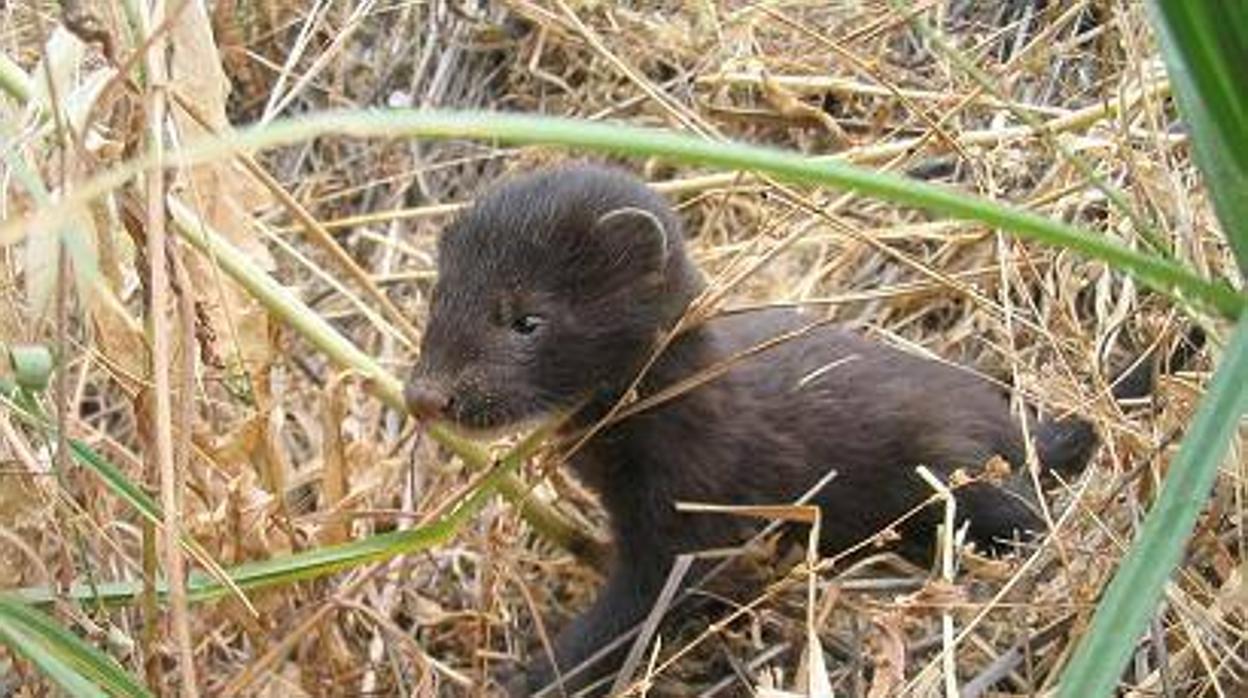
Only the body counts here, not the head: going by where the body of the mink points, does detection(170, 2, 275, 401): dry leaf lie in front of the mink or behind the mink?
in front

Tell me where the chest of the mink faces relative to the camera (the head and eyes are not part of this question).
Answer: to the viewer's left

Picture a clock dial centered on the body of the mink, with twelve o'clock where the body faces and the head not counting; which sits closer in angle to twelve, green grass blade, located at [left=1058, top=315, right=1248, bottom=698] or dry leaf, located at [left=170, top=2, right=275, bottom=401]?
the dry leaf

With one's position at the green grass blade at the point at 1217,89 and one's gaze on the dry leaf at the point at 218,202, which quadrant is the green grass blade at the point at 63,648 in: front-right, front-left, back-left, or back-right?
front-left

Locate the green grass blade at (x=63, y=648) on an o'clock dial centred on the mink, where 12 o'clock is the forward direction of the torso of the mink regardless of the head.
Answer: The green grass blade is roughly at 10 o'clock from the mink.

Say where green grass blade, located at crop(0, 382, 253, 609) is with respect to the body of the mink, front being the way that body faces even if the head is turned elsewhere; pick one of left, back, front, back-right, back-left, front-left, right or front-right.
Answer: front-left

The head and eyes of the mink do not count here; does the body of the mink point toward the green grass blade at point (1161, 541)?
no

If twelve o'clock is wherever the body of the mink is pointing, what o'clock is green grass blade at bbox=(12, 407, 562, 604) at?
The green grass blade is roughly at 12 o'clock from the mink.
